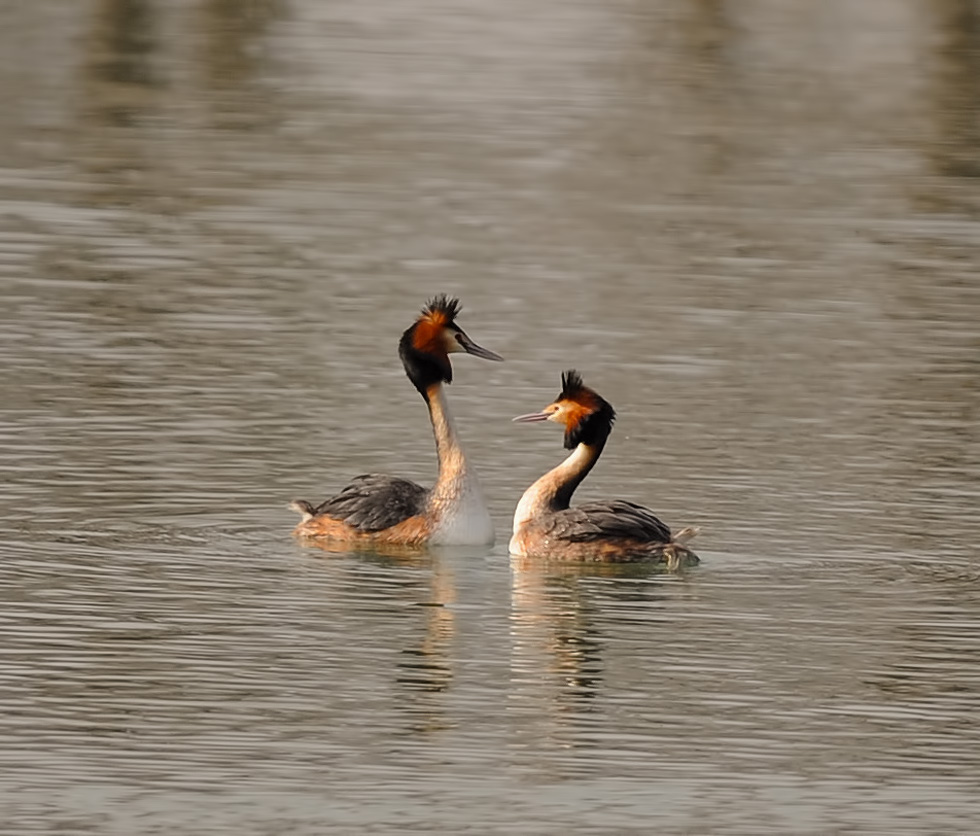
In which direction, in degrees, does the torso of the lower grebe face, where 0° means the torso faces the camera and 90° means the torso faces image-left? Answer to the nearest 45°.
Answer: approximately 90°

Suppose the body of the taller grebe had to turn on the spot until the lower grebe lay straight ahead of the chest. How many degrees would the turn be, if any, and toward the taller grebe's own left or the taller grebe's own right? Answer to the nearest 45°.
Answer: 0° — it already faces it

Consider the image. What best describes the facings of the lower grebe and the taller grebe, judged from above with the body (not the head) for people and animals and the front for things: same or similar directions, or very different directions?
very different directions

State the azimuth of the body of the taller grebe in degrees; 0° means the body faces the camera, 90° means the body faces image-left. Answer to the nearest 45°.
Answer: approximately 270°

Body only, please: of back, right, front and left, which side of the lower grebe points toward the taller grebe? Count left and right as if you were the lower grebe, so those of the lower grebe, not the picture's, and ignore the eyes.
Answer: front

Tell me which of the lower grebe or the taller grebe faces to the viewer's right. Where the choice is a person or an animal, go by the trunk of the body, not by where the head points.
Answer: the taller grebe

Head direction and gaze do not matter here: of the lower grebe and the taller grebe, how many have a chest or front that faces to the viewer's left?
1
